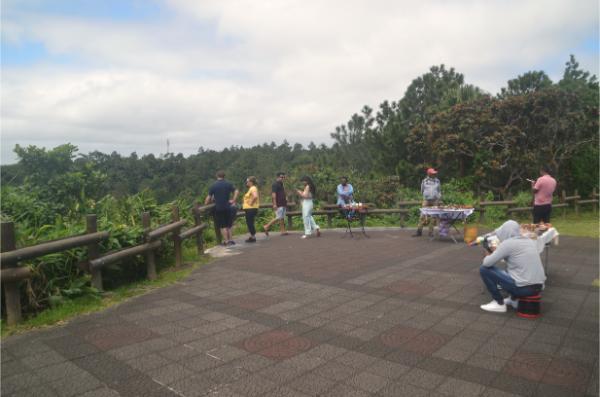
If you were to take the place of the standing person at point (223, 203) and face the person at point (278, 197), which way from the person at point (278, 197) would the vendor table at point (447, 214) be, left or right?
right

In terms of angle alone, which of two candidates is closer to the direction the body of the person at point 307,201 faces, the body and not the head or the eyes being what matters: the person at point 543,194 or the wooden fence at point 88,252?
the wooden fence

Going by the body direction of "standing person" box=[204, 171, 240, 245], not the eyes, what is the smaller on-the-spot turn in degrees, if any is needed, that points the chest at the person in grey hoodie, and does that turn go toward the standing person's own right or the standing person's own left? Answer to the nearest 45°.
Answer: approximately 135° to the standing person's own right

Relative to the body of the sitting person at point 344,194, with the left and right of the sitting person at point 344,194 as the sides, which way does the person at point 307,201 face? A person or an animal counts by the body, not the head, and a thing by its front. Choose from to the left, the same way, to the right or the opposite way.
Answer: to the right

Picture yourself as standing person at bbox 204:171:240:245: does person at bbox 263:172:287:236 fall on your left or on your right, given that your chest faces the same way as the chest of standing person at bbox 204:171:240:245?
on your right

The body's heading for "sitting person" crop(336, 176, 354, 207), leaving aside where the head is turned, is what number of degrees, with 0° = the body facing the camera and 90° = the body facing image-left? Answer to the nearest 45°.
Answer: approximately 0°

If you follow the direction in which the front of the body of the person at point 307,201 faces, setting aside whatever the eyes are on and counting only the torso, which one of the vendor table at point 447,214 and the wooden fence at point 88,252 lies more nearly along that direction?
the wooden fence

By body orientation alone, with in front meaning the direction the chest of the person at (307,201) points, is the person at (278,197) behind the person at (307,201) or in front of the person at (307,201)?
in front

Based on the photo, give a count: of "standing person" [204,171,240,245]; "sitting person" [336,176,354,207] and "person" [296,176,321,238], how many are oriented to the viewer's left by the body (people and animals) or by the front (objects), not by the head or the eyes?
1

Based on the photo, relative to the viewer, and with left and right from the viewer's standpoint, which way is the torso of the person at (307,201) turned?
facing to the left of the viewer

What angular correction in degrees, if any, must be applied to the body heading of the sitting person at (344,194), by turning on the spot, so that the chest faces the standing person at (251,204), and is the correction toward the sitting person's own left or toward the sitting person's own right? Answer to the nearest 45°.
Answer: approximately 90° to the sitting person's own right

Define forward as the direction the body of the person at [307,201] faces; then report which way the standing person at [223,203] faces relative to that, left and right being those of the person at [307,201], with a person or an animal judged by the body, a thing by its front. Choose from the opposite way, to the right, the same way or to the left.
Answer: to the right

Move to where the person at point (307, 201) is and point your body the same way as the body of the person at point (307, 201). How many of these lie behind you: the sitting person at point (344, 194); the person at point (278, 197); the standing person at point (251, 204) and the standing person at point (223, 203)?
1

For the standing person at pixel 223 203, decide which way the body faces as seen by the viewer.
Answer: away from the camera
